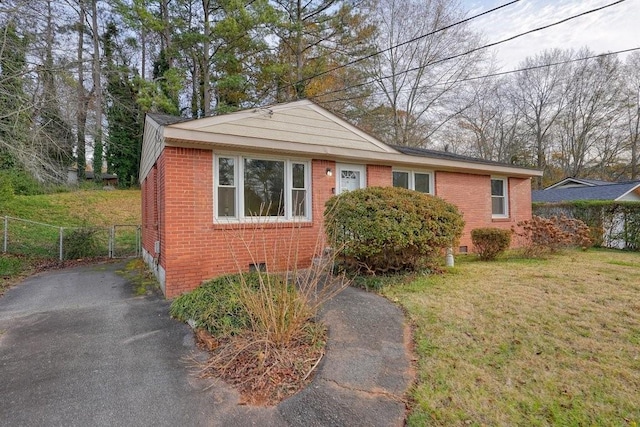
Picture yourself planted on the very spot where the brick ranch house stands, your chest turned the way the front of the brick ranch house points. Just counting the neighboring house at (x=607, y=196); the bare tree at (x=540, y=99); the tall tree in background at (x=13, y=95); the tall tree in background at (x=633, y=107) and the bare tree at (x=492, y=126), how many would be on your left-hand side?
4

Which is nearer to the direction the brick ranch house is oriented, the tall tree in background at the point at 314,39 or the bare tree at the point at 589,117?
the bare tree

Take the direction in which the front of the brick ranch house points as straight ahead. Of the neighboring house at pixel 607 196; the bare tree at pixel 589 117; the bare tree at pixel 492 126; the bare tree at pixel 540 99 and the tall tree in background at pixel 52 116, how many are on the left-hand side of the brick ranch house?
4

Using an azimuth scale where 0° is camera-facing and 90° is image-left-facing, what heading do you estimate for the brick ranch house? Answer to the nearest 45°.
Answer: approximately 315°

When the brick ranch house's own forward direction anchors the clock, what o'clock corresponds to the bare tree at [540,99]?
The bare tree is roughly at 9 o'clock from the brick ranch house.

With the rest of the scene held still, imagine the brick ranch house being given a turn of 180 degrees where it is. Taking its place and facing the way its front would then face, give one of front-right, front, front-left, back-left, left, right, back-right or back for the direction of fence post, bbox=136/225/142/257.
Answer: left

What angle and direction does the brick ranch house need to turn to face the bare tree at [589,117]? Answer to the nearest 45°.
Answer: approximately 90° to its left

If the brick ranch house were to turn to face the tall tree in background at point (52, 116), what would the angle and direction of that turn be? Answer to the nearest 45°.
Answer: approximately 135° to its right

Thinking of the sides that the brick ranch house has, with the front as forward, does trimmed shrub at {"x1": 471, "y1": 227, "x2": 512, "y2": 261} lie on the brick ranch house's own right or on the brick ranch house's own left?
on the brick ranch house's own left

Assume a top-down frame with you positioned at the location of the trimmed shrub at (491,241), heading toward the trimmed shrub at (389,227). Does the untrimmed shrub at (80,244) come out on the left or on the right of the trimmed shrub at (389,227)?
right

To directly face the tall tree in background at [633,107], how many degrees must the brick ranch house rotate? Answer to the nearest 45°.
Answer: approximately 90° to its left

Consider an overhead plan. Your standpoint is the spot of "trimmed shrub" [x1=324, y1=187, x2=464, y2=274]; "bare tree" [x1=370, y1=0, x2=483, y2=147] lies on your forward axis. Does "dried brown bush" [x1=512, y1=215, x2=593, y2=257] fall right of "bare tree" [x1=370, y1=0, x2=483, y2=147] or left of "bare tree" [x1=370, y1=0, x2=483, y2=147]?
right
